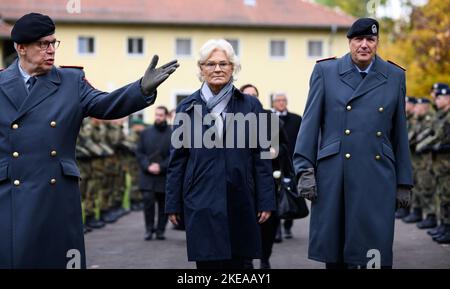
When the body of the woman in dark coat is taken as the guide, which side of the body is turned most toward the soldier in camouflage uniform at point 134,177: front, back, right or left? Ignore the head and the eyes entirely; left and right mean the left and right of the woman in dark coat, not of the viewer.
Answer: back

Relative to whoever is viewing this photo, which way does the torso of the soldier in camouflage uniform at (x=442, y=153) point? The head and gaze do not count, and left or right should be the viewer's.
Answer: facing to the left of the viewer

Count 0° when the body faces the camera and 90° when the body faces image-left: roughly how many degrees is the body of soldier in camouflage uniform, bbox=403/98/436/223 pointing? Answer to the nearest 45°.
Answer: approximately 90°

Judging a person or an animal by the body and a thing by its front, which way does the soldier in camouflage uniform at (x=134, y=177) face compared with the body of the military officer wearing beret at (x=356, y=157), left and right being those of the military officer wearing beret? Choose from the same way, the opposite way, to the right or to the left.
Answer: to the left

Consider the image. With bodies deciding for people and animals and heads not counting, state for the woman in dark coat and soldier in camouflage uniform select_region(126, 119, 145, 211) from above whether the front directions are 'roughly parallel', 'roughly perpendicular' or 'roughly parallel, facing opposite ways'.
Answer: roughly perpendicular

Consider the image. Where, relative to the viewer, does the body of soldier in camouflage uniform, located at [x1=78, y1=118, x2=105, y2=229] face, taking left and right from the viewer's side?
facing to the right of the viewer

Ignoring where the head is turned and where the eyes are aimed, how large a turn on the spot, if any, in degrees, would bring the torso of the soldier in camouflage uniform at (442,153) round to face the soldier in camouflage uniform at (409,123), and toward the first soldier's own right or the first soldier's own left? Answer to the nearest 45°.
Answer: approximately 90° to the first soldier's own right

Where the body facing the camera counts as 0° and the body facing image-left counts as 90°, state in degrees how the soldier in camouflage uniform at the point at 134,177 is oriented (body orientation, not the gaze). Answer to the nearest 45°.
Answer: approximately 270°
